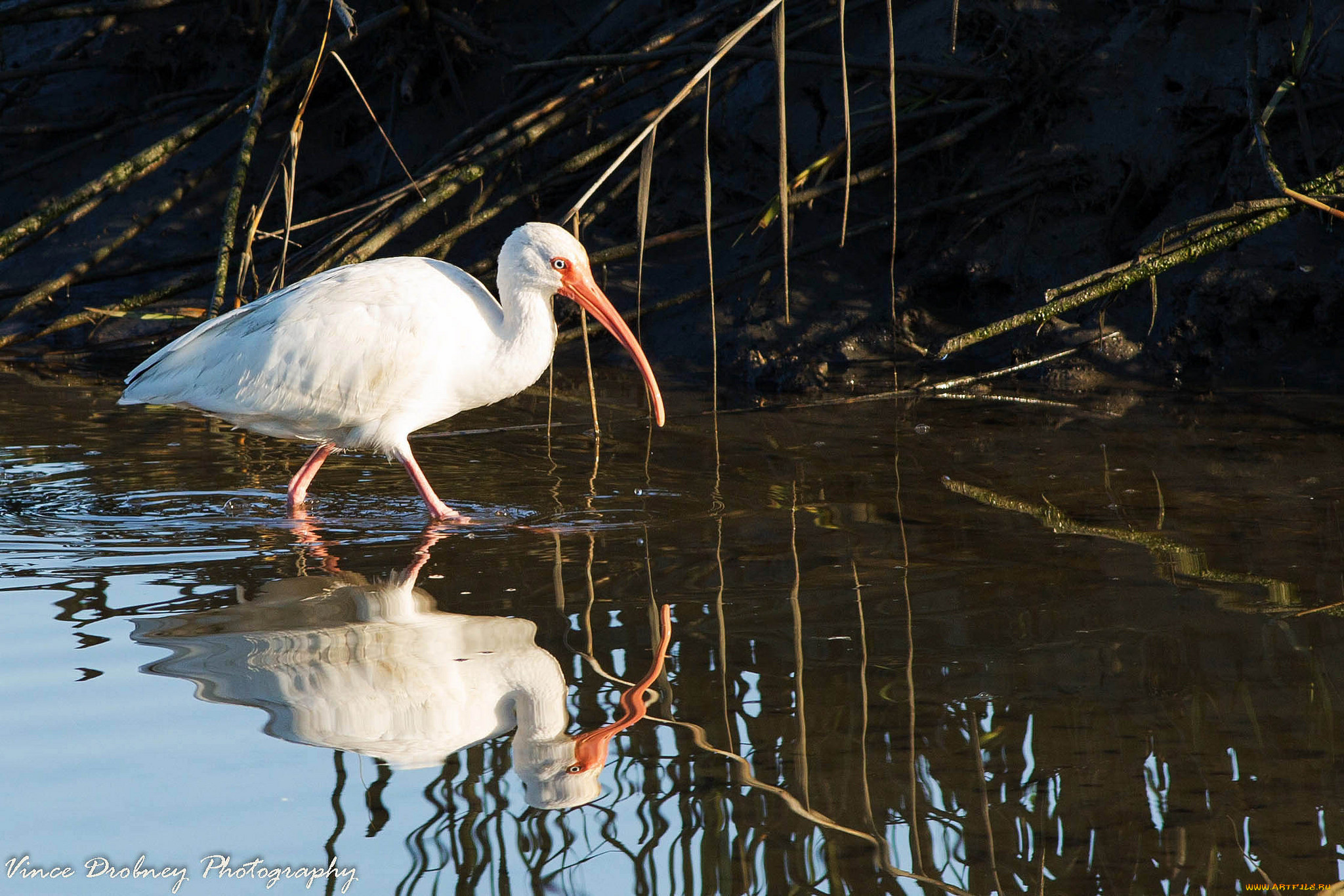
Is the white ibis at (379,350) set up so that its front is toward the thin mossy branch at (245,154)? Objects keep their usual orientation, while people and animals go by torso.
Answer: no

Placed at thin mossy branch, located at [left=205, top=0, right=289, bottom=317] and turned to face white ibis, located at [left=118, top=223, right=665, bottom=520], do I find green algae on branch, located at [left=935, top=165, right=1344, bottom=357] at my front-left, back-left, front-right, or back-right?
front-left

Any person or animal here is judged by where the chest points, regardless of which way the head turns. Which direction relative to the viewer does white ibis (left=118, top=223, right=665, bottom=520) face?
to the viewer's right

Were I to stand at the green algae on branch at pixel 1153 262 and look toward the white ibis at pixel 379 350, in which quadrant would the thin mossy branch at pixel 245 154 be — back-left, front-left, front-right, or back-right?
front-right

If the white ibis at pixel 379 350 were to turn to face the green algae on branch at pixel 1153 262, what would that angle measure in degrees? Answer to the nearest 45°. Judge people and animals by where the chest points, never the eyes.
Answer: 0° — it already faces it
